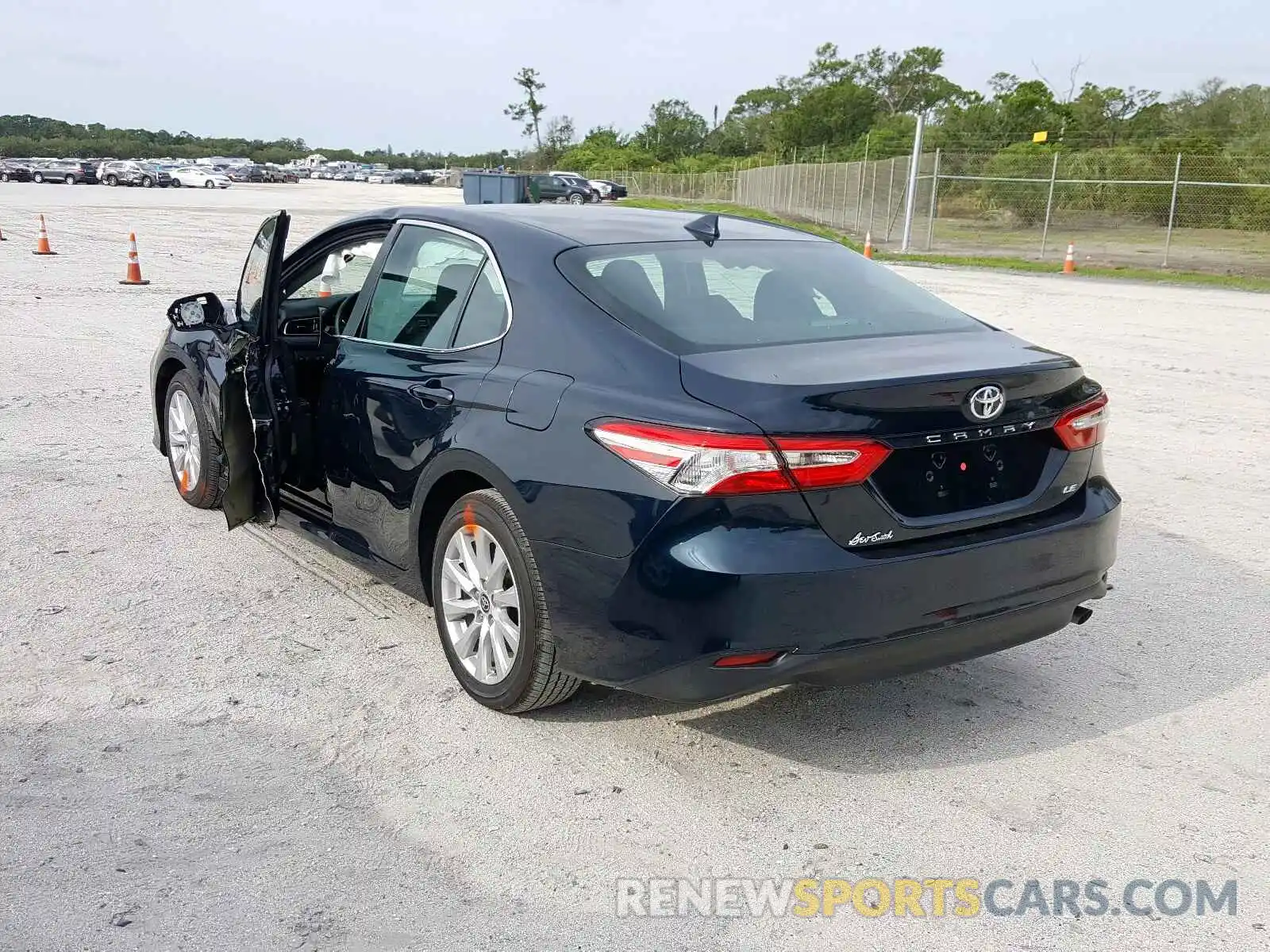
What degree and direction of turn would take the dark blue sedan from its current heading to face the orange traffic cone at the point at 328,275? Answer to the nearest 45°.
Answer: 0° — it already faces it

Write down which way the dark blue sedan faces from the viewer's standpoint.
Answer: facing away from the viewer and to the left of the viewer

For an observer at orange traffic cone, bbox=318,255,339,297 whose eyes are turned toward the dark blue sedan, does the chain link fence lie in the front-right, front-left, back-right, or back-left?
back-left

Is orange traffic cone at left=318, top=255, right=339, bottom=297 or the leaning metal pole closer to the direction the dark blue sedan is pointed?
the orange traffic cone

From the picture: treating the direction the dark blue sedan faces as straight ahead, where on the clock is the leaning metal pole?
The leaning metal pole is roughly at 2 o'clock from the dark blue sedan.

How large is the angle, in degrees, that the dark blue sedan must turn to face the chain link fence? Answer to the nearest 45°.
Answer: approximately 45° to its right

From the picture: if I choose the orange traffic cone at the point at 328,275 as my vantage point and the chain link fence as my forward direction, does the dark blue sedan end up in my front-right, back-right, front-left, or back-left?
back-right

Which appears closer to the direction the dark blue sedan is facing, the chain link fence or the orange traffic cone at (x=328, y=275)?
the orange traffic cone

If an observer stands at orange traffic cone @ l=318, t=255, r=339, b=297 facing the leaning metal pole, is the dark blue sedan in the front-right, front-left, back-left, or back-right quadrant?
back-right
